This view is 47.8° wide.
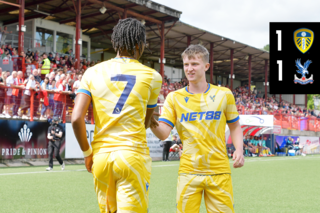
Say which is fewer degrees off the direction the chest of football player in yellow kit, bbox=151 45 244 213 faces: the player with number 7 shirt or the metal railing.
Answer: the player with number 7 shirt

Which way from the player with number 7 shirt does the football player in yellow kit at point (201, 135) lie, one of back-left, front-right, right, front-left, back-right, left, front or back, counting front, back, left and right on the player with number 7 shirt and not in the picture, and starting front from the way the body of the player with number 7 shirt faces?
front-right

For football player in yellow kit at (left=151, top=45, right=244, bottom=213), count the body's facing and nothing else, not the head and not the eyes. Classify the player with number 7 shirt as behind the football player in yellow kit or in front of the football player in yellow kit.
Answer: in front

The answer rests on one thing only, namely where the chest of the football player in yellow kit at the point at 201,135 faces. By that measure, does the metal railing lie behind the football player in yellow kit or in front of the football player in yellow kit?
behind

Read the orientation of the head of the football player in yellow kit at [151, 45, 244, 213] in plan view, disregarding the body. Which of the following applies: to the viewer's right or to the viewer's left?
to the viewer's left

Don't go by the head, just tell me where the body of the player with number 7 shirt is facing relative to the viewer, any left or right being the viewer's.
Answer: facing away from the viewer

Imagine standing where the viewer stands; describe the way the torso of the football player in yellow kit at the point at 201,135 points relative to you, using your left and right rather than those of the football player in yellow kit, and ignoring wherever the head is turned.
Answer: facing the viewer

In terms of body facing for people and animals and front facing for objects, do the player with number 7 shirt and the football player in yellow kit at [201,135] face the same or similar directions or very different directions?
very different directions

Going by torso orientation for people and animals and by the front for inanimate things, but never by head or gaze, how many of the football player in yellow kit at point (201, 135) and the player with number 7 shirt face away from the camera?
1

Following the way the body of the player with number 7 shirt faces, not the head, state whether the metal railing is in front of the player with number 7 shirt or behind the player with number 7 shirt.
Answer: in front
